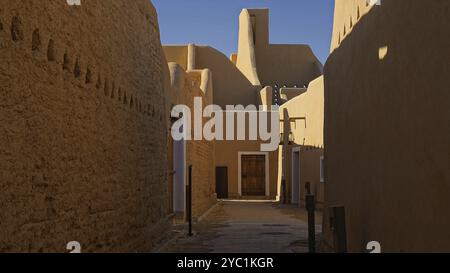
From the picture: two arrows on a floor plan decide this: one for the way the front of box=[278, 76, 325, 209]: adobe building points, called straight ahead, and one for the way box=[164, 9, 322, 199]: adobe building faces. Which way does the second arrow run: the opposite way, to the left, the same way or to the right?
to the left

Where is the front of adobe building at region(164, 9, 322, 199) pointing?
toward the camera

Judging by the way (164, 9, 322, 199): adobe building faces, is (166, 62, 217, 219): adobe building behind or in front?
in front

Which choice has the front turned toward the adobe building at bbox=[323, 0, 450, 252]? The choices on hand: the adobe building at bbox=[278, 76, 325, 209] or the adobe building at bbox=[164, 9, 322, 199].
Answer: the adobe building at bbox=[164, 9, 322, 199]

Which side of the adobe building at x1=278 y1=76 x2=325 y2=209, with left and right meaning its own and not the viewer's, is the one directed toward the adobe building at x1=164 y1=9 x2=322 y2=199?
right

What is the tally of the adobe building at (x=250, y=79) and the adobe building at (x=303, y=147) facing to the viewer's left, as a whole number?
1

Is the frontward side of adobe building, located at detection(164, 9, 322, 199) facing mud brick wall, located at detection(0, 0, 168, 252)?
yes

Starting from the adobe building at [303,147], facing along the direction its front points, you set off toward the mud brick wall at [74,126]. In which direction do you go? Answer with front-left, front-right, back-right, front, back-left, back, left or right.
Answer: left

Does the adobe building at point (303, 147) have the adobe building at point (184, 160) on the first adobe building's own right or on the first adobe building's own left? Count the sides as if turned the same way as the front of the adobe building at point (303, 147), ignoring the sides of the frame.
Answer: on the first adobe building's own left

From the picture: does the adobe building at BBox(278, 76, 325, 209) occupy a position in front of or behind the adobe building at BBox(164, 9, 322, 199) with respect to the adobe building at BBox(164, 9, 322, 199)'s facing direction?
in front

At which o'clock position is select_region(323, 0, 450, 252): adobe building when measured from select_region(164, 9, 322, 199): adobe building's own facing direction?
select_region(323, 0, 450, 252): adobe building is roughly at 12 o'clock from select_region(164, 9, 322, 199): adobe building.

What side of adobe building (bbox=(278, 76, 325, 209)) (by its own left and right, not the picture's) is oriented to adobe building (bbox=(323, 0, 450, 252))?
left

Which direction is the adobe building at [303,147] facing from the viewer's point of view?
to the viewer's left

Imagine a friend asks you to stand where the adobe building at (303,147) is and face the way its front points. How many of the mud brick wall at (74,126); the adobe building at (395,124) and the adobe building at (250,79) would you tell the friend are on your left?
2
